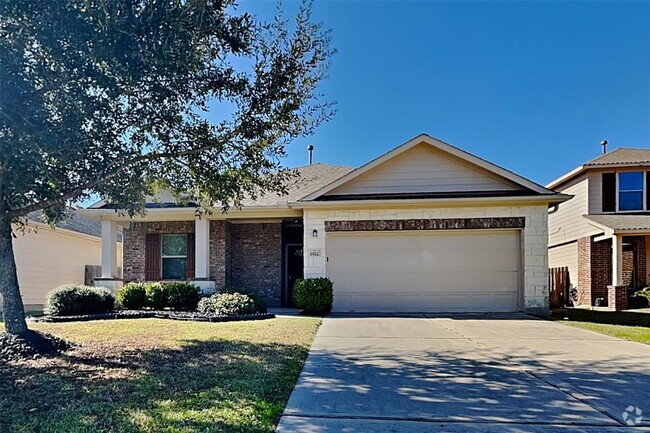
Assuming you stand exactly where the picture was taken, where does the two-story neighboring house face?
facing the viewer and to the right of the viewer

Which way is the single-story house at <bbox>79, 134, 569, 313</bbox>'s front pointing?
toward the camera

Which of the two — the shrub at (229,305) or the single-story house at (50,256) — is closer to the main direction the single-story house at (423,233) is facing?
the shrub

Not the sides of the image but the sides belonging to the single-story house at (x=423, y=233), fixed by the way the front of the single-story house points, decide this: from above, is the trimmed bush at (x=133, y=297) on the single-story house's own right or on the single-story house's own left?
on the single-story house's own right

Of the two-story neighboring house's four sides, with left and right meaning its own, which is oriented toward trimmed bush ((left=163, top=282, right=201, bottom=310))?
right

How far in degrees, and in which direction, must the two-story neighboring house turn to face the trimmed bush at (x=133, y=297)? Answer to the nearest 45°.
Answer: approximately 90° to its right

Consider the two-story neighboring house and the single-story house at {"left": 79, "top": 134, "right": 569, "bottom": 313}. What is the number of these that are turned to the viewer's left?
0

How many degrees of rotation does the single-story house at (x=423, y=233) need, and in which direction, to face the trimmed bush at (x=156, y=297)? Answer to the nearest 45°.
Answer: approximately 90° to its right

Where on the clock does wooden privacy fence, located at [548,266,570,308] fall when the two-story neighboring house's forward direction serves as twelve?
The wooden privacy fence is roughly at 3 o'clock from the two-story neighboring house.
